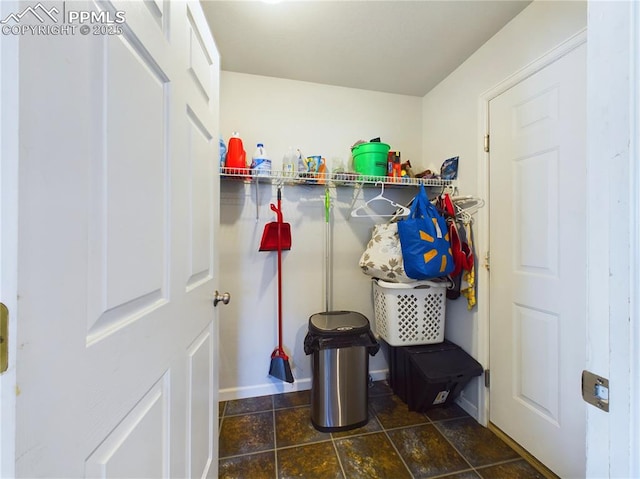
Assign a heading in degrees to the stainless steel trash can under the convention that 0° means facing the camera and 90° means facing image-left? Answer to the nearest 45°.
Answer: approximately 0°

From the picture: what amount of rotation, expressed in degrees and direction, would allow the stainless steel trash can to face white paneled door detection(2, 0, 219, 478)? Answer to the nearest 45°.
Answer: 0° — it already faces it
